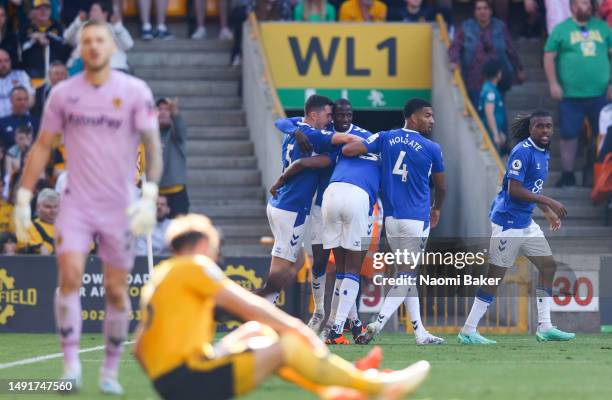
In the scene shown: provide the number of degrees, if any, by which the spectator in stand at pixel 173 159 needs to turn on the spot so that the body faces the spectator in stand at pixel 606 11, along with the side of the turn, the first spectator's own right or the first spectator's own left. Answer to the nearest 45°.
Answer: approximately 135° to the first spectator's own left

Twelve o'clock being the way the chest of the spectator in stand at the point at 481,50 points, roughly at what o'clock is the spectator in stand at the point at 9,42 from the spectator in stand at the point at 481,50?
the spectator in stand at the point at 9,42 is roughly at 3 o'clock from the spectator in stand at the point at 481,50.

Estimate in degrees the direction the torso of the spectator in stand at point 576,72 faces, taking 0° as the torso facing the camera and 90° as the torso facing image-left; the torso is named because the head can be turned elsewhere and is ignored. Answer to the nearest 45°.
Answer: approximately 0°

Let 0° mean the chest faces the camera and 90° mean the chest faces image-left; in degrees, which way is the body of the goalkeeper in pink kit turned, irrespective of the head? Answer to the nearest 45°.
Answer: approximately 0°

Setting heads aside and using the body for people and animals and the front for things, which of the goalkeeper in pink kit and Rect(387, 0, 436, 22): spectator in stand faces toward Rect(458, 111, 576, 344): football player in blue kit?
the spectator in stand

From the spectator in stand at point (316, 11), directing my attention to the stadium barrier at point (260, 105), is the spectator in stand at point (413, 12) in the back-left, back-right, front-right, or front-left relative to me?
back-left
